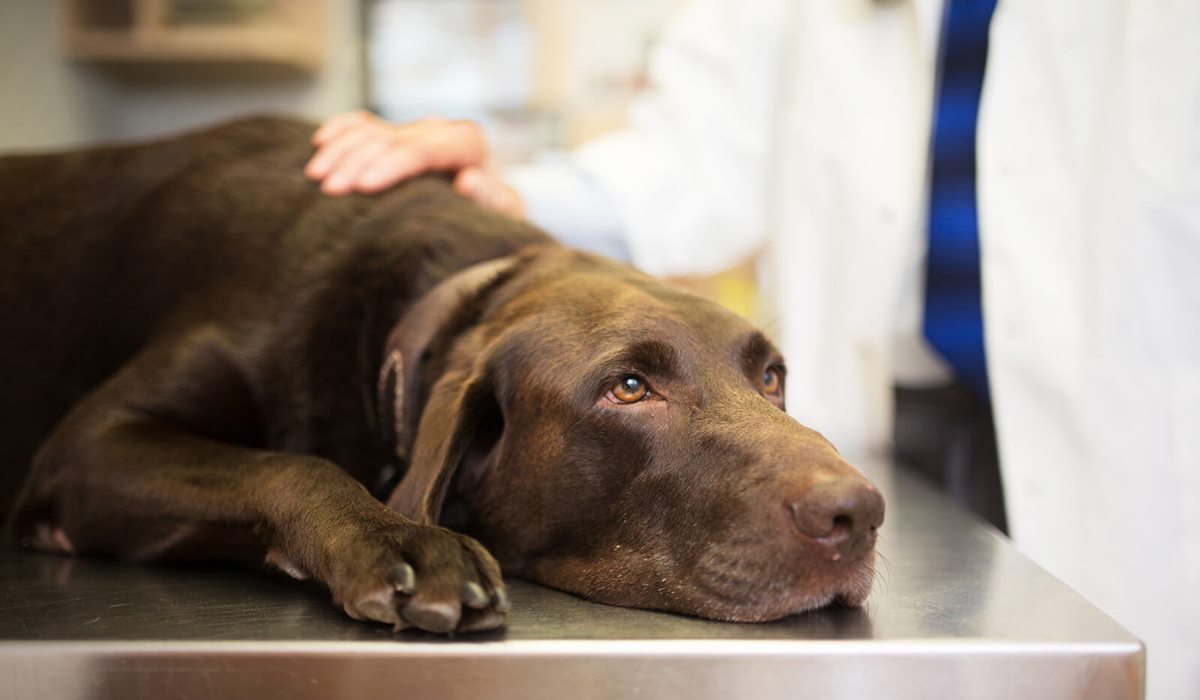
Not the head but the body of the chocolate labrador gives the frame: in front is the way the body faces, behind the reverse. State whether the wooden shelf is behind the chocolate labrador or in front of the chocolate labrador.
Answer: behind

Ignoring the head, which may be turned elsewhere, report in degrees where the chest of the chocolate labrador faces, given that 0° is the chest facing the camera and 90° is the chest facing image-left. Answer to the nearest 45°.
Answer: approximately 315°
